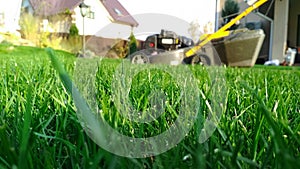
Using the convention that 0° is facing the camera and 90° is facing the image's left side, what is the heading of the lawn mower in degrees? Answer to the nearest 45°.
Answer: approximately 90°
